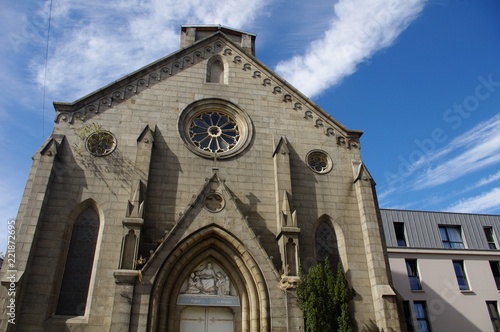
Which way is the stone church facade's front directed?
toward the camera

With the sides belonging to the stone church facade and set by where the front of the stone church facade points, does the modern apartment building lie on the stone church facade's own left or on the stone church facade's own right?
on the stone church facade's own left
